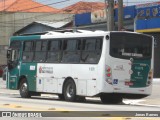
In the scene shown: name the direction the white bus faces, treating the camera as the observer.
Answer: facing away from the viewer and to the left of the viewer

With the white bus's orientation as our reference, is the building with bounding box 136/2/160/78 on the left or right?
on its right

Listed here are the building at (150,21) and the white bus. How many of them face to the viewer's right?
0

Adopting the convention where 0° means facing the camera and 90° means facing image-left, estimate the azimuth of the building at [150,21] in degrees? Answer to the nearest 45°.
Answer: approximately 45°
